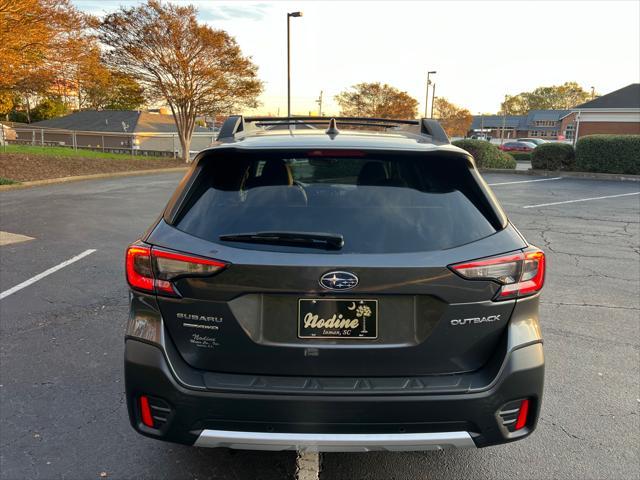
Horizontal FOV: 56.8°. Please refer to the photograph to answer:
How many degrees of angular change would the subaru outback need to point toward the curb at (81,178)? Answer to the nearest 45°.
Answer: approximately 45° to its left

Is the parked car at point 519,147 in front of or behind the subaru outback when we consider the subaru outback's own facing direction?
in front

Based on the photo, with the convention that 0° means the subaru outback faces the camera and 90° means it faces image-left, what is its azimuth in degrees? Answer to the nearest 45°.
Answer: approximately 180°

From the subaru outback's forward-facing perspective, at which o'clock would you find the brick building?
The brick building is roughly at 1 o'clock from the subaru outback.

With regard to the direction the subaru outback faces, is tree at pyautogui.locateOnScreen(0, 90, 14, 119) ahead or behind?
ahead
